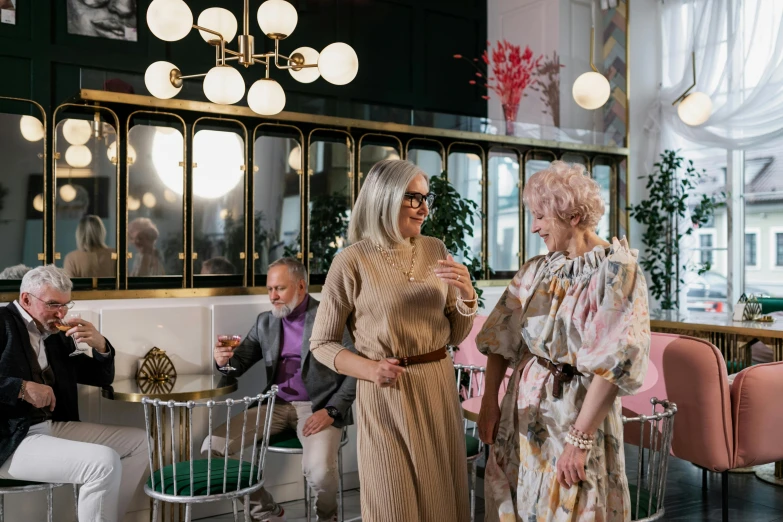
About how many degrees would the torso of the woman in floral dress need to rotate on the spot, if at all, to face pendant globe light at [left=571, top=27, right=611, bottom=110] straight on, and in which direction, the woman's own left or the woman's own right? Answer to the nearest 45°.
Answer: approximately 135° to the woman's own right

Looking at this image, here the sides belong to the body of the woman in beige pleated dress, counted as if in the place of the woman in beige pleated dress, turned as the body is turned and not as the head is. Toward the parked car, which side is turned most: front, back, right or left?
left

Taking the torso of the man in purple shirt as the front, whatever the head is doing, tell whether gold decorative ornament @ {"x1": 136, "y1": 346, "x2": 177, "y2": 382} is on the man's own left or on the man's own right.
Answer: on the man's own right

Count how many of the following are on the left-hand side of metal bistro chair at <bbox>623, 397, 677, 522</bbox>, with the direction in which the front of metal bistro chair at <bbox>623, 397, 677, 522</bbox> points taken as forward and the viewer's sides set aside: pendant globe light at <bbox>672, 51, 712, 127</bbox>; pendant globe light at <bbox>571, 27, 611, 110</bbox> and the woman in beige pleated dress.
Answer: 1

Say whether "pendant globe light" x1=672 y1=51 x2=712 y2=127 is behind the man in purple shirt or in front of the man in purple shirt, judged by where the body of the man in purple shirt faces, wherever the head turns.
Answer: behind

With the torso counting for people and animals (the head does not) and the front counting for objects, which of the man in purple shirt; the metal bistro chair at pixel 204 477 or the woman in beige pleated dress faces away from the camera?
the metal bistro chair

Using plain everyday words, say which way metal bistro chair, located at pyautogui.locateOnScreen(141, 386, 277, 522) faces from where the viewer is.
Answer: facing away from the viewer

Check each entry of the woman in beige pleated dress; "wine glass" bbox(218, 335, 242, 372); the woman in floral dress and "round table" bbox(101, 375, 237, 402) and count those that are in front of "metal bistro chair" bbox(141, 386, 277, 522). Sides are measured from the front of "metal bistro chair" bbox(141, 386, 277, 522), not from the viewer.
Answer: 2

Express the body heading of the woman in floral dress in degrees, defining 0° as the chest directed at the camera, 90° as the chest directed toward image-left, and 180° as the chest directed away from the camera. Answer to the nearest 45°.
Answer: approximately 45°
